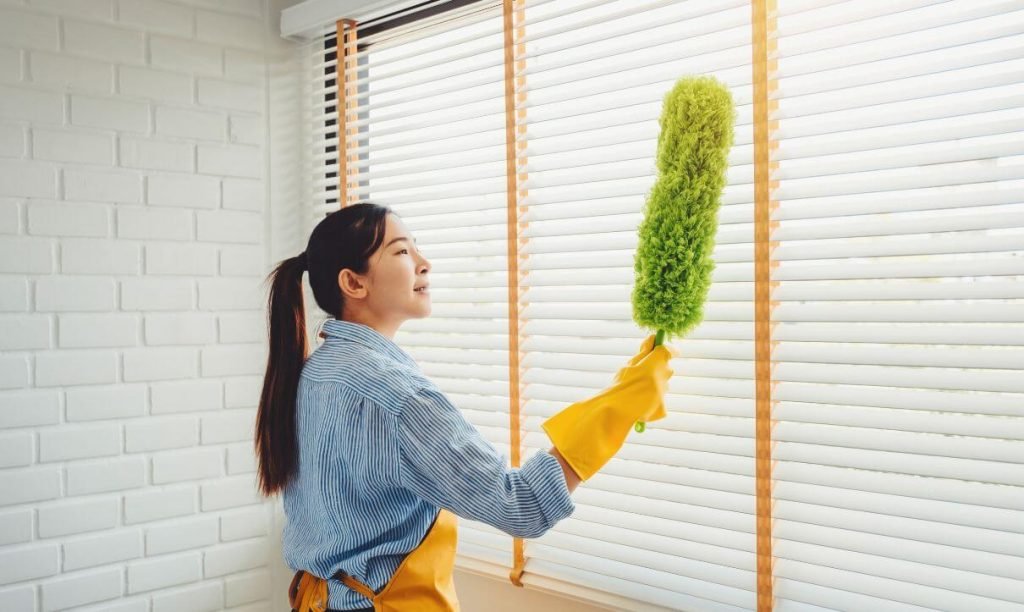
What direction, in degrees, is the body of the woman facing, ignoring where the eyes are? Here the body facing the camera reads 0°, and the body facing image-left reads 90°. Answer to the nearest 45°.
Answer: approximately 225°

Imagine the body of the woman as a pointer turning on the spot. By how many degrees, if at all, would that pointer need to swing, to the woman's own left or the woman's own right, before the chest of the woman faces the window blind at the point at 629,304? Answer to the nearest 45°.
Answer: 0° — they already face it

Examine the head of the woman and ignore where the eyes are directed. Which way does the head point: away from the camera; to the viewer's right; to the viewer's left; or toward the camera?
to the viewer's right

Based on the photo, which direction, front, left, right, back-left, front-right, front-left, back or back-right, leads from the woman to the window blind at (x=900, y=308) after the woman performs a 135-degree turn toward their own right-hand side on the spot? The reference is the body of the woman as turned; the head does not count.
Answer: left
